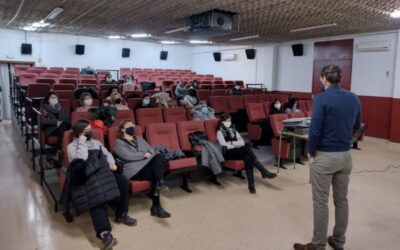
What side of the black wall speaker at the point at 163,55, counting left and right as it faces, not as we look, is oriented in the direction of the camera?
front

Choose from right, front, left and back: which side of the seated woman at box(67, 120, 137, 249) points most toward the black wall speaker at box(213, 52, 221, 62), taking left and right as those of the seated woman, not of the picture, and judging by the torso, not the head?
left

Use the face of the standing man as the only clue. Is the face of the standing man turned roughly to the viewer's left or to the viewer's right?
to the viewer's left

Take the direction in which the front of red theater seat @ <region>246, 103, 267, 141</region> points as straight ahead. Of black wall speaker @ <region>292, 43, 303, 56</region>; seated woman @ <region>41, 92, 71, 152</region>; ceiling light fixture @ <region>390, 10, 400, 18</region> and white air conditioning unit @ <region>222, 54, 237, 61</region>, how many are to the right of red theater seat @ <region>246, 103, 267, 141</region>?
1

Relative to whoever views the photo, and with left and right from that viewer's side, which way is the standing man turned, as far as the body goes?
facing away from the viewer and to the left of the viewer

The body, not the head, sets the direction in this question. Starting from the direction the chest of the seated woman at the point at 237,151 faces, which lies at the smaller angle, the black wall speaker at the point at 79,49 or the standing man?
the standing man

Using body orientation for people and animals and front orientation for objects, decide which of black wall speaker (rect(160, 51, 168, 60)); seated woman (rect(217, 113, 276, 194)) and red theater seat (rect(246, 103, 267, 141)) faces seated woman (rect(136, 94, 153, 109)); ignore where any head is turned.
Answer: the black wall speaker

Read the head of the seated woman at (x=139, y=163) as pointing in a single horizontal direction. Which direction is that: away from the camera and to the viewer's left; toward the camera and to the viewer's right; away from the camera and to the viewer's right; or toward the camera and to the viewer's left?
toward the camera and to the viewer's right

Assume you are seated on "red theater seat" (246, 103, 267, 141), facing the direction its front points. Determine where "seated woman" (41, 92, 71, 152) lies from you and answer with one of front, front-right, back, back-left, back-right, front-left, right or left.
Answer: right

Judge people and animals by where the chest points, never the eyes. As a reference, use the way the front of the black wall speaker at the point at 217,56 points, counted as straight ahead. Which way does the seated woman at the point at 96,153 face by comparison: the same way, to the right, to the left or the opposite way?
to the left

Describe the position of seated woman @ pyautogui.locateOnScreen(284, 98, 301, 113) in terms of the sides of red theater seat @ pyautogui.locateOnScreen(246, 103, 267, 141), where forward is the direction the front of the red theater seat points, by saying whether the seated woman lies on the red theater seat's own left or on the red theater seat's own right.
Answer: on the red theater seat's own left

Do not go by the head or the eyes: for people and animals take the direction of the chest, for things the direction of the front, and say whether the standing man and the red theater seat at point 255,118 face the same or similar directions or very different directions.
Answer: very different directions

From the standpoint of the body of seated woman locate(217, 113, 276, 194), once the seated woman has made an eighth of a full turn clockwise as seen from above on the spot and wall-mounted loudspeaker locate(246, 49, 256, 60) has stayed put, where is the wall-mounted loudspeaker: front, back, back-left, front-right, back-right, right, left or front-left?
back

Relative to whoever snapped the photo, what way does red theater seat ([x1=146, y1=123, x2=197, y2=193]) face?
facing the viewer and to the right of the viewer

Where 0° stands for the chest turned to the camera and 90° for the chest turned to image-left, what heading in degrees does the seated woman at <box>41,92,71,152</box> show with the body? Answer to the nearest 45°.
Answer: approximately 315°
